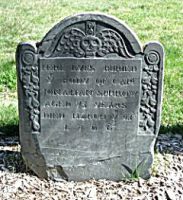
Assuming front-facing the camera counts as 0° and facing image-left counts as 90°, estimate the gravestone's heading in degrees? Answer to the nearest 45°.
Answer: approximately 0°
